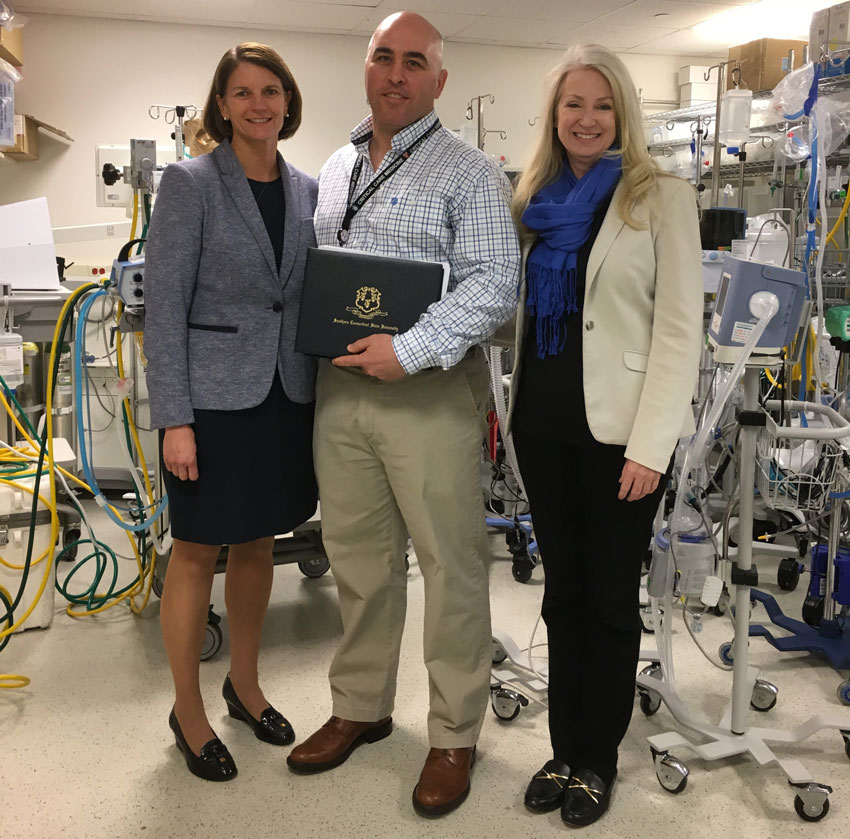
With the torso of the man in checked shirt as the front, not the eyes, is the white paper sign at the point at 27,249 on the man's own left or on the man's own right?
on the man's own right

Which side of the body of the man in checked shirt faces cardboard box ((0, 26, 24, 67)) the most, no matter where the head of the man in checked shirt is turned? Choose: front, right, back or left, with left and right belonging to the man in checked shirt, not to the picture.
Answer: right

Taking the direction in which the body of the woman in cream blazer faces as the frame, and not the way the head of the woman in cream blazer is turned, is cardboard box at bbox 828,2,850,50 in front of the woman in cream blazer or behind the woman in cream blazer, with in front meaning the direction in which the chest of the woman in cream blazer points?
behind

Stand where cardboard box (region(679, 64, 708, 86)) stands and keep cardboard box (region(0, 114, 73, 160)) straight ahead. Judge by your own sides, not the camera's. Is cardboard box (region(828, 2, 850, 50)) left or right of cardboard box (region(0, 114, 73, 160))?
left

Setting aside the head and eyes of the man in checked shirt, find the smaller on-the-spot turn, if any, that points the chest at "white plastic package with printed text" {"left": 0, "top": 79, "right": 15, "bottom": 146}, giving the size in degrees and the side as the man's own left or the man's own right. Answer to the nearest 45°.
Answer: approximately 90° to the man's own right

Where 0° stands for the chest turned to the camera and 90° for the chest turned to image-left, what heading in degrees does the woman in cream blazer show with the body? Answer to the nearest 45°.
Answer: approximately 45°

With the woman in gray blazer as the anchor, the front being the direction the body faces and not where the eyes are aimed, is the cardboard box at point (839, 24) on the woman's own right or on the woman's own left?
on the woman's own left
